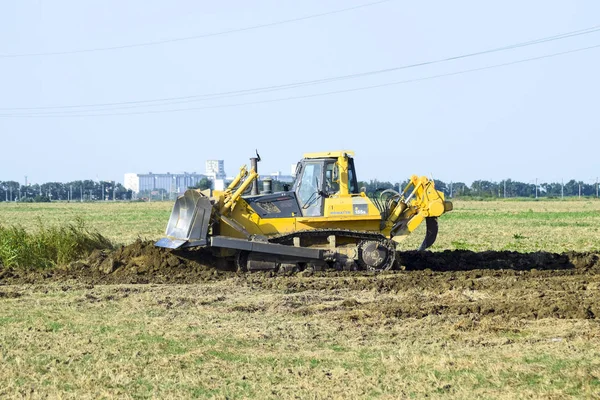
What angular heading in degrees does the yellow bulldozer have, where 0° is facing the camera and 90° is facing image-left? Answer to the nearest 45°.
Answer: approximately 90°
